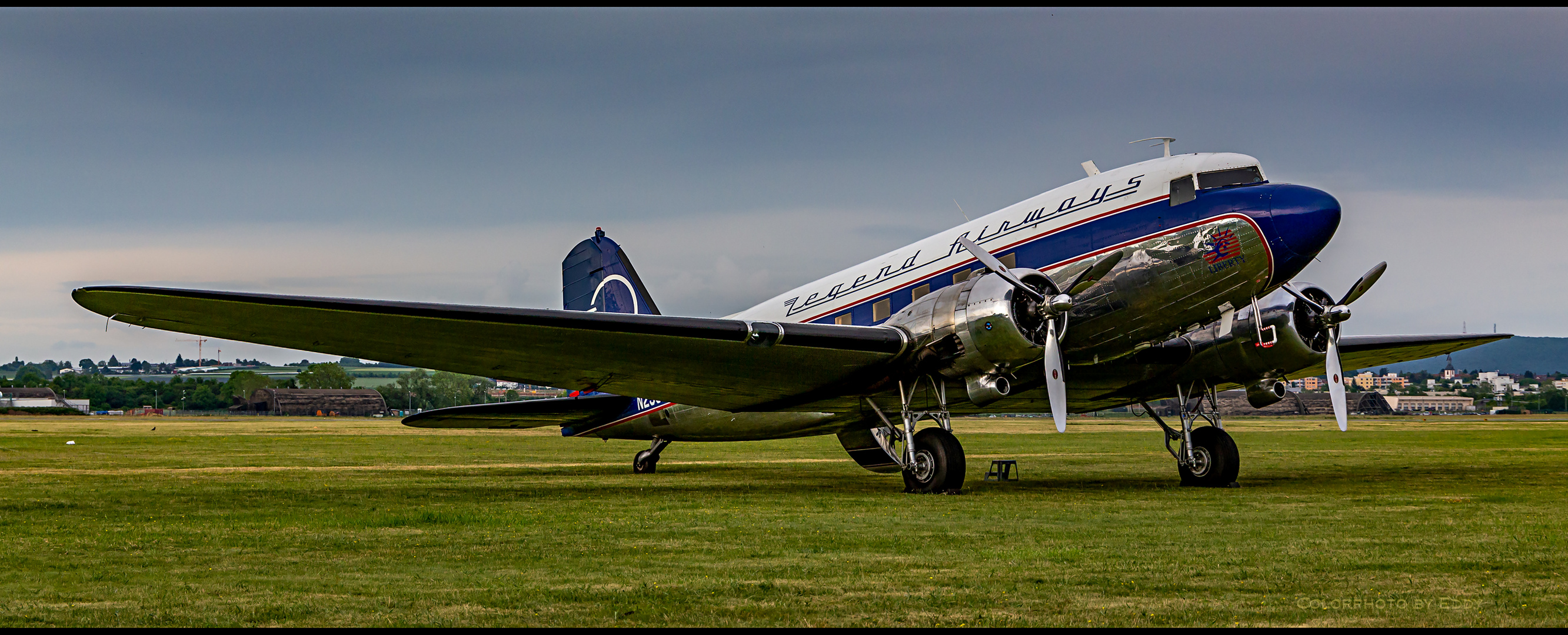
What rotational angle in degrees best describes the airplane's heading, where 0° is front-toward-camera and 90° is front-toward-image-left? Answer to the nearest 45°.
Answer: approximately 315°
